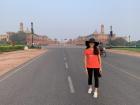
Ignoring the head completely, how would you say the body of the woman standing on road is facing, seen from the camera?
toward the camera
